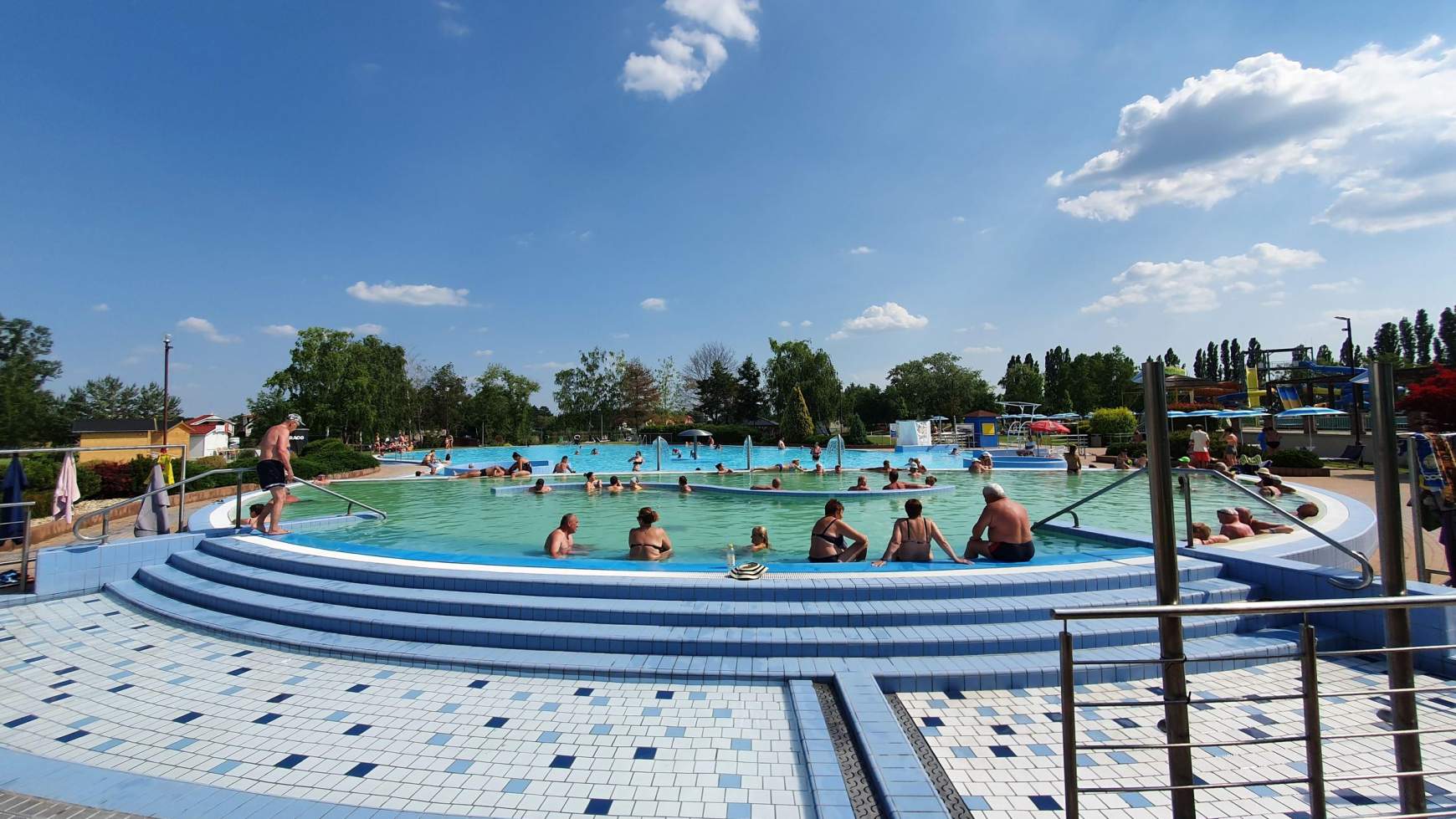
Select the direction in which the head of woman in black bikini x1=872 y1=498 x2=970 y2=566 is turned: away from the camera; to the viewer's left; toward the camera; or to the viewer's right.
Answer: away from the camera

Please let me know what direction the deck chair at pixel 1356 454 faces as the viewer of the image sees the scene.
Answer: facing to the left of the viewer

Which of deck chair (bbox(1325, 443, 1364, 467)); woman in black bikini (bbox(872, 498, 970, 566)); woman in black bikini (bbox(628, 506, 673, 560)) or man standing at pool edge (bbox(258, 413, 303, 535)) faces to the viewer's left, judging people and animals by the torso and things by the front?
the deck chair

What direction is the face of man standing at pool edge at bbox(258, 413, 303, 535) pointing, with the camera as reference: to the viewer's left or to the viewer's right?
to the viewer's right

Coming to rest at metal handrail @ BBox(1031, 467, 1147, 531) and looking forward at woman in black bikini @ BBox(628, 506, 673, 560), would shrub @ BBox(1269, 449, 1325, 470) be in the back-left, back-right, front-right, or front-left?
back-right

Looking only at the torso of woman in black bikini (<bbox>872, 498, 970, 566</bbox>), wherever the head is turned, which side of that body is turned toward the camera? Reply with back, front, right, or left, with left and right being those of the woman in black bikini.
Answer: back

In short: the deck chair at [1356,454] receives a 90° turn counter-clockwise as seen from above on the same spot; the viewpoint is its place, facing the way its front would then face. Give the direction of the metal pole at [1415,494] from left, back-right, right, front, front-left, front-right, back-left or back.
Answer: front

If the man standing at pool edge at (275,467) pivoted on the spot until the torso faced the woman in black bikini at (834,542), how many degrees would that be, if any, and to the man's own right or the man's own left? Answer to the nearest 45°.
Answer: approximately 45° to the man's own right

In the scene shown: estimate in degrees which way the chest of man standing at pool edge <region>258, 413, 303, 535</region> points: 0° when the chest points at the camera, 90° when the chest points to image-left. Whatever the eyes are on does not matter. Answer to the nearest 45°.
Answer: approximately 270°
